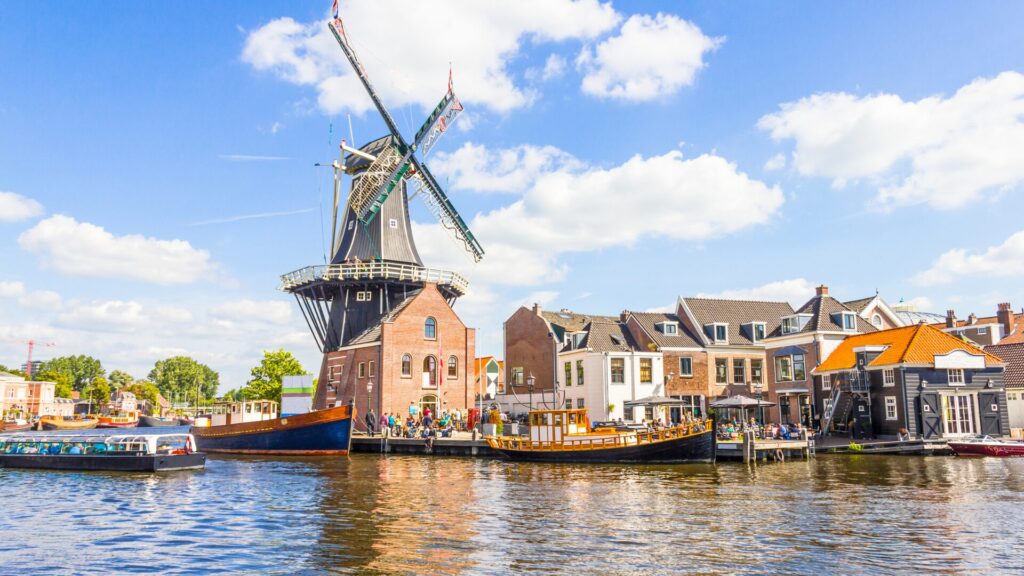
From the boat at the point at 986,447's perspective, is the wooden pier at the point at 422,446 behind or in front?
in front

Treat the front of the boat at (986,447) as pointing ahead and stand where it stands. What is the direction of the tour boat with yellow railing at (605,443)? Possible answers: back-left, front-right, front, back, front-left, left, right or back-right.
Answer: front-left

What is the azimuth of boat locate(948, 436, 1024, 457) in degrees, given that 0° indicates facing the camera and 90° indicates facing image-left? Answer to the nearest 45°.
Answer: approximately 90°

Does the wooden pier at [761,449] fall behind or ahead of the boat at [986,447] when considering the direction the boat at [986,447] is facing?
ahead

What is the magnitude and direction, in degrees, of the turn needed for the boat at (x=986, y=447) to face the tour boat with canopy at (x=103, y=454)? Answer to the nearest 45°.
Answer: approximately 45° to its left

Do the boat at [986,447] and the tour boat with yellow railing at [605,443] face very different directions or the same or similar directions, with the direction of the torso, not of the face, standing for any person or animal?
very different directions

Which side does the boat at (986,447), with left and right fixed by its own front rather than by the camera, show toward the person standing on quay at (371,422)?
front

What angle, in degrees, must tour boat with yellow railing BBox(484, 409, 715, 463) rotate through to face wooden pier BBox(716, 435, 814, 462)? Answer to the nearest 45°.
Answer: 0° — it already faces it

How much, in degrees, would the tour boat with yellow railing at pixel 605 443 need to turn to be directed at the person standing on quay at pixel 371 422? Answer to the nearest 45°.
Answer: approximately 135° to its left

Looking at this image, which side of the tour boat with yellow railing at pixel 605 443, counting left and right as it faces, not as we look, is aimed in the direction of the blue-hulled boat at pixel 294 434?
back

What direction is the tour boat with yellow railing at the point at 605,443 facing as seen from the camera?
to the viewer's right
